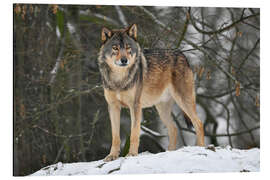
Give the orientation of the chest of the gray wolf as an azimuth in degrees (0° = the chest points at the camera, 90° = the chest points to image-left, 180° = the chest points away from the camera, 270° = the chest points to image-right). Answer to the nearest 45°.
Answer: approximately 45°
